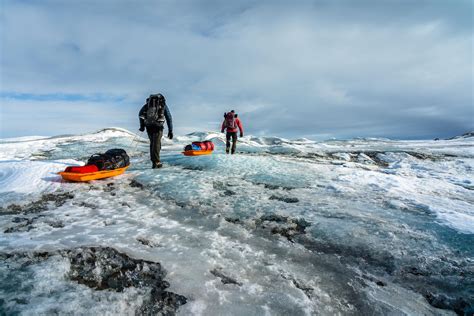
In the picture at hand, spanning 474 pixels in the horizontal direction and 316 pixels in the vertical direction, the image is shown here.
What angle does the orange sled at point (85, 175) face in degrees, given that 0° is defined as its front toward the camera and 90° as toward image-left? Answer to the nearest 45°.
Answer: approximately 225°

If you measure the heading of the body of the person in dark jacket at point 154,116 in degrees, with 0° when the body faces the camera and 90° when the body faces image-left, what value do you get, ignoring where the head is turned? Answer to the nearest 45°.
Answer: approximately 180°

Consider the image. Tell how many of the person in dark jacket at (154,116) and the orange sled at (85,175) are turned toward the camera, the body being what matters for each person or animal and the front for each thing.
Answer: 0

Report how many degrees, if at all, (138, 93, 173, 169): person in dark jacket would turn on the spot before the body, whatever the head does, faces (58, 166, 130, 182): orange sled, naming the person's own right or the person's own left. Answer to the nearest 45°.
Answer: approximately 135° to the person's own left

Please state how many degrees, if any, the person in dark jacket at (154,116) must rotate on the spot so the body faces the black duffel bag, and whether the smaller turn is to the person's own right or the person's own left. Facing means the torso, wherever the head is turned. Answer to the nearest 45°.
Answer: approximately 135° to the person's own left

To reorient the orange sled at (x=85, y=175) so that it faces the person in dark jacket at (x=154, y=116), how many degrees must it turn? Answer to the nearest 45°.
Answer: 0° — it already faces them
